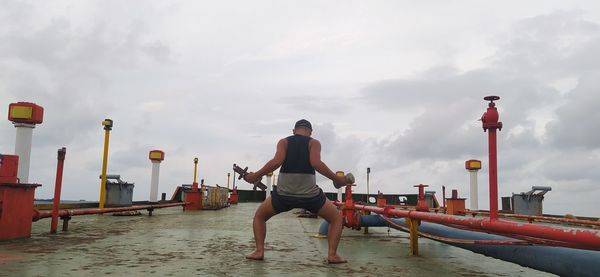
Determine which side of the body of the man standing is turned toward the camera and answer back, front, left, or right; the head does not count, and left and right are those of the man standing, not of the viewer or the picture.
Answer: back

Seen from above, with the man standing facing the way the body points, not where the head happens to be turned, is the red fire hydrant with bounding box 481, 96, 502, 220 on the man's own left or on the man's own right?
on the man's own right

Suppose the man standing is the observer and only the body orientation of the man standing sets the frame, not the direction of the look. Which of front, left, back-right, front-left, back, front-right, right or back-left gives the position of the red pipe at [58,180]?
front-left

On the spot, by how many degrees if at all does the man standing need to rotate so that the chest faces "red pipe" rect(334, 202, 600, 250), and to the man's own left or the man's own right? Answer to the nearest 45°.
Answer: approximately 135° to the man's own right

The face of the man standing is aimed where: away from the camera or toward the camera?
away from the camera

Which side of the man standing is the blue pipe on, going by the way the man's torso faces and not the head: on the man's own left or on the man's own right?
on the man's own right
